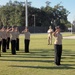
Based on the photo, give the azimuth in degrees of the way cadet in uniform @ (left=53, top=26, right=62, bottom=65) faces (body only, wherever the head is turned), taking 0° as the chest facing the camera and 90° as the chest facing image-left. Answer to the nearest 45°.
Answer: approximately 45°
